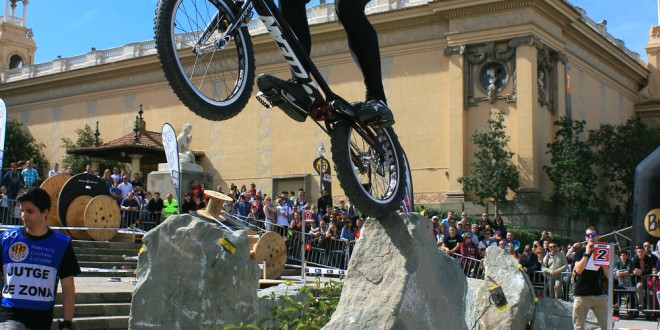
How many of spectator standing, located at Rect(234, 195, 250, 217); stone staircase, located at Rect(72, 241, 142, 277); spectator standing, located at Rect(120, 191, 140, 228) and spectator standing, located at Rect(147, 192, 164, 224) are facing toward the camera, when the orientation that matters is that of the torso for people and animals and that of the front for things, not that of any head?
4

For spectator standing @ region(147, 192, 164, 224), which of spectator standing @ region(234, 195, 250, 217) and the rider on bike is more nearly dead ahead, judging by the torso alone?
the rider on bike

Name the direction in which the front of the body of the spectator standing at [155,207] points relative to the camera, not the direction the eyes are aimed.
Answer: toward the camera

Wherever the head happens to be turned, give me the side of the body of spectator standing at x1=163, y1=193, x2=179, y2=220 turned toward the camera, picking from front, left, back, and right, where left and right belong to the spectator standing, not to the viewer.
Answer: front

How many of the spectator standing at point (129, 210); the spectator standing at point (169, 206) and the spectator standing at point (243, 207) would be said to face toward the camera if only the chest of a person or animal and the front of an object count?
3

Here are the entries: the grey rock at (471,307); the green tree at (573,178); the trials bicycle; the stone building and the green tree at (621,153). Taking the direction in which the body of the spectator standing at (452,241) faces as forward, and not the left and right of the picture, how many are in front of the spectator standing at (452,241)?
2

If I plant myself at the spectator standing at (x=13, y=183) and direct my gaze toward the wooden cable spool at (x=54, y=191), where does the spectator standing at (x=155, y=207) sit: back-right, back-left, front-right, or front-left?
front-left

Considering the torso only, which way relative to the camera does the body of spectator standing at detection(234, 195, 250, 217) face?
toward the camera

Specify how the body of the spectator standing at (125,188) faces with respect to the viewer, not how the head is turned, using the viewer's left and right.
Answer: facing the viewer
